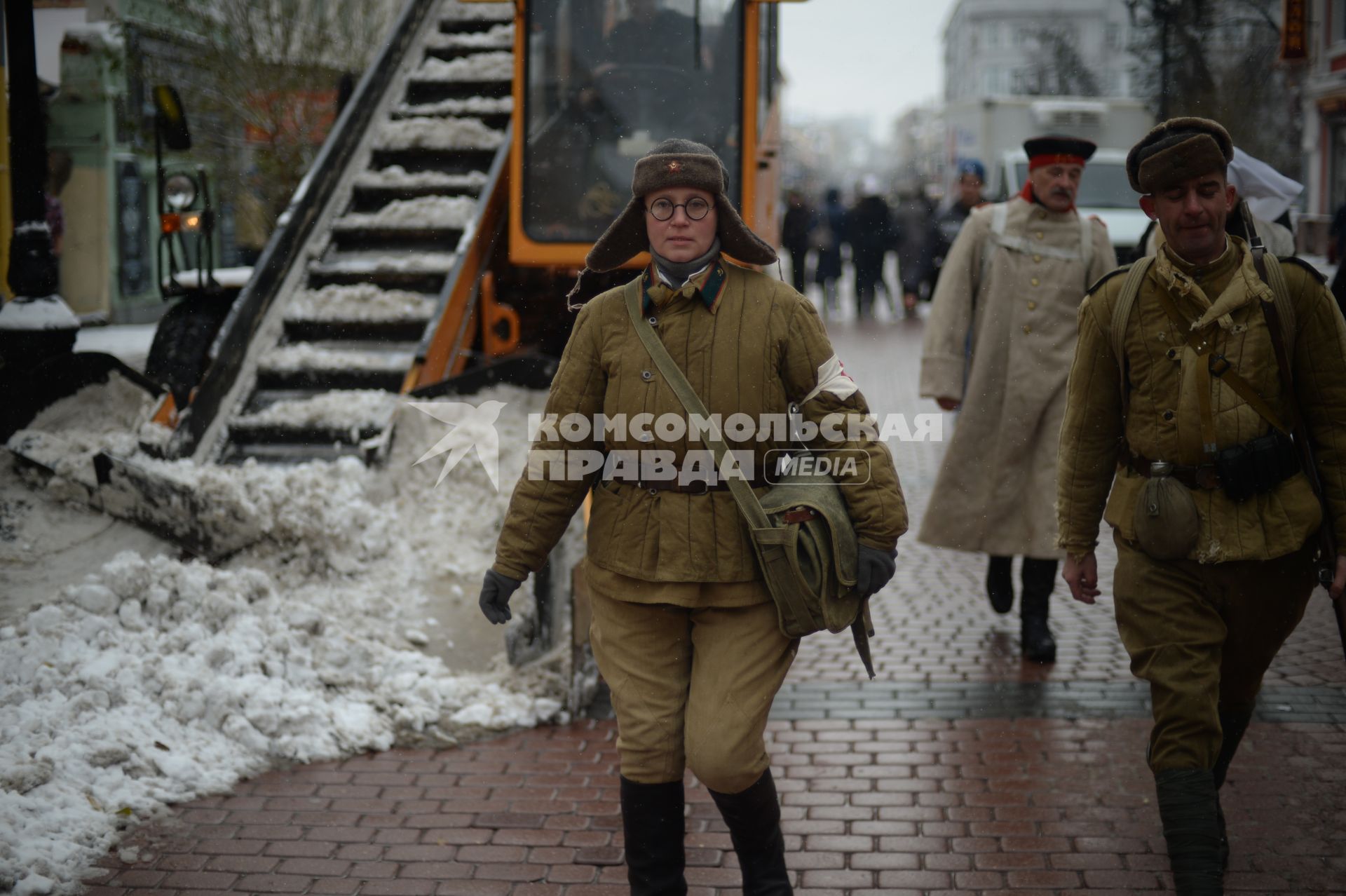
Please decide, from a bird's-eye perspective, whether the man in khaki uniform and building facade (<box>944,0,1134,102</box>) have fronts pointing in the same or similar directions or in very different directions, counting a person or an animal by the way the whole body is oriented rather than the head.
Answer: same or similar directions

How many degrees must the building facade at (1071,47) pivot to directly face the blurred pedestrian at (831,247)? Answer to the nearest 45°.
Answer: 0° — it already faces them

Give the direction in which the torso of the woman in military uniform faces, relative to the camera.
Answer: toward the camera

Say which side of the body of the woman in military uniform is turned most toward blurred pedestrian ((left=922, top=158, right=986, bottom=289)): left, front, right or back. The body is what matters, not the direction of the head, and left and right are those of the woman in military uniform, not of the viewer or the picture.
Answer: back

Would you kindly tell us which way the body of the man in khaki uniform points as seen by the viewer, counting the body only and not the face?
toward the camera

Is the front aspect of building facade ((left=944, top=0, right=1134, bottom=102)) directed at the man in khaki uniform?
yes

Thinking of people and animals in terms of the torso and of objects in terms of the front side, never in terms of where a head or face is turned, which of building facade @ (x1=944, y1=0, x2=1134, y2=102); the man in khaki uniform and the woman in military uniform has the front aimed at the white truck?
the building facade

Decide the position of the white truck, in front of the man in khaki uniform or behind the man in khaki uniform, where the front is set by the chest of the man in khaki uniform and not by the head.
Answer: behind

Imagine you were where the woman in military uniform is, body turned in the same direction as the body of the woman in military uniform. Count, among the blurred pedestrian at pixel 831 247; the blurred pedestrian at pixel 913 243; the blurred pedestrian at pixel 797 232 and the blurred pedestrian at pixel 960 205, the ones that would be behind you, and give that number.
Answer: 4

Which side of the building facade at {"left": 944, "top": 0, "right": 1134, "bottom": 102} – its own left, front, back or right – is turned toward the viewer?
front
